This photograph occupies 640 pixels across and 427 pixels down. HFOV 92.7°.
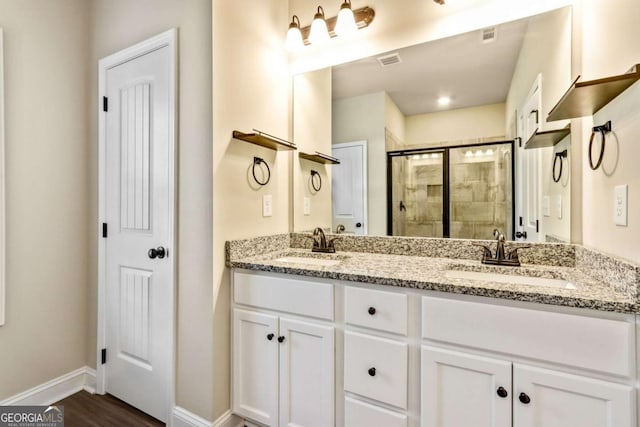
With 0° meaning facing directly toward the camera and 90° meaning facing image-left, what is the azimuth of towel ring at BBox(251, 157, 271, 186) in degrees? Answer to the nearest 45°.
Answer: approximately 315°

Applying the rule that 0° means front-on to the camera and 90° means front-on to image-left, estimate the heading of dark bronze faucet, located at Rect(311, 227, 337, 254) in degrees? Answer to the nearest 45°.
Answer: approximately 45°

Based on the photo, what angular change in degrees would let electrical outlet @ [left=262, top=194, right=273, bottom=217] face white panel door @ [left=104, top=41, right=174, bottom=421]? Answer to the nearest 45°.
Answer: approximately 135° to its right

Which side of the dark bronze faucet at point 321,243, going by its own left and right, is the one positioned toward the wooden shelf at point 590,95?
left
